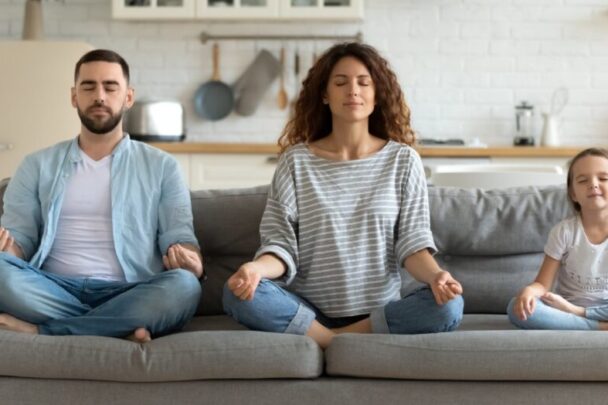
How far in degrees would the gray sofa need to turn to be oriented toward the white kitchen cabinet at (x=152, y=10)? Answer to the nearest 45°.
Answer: approximately 180°

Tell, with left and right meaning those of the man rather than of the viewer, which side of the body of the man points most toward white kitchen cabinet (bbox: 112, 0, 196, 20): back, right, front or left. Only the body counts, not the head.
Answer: back

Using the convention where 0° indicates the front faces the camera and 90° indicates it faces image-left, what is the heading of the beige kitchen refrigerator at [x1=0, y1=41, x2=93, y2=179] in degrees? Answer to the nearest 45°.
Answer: approximately 0°

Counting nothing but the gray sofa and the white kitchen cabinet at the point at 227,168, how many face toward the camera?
2

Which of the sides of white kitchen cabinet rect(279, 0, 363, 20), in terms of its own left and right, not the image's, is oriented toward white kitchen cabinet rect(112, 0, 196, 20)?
right

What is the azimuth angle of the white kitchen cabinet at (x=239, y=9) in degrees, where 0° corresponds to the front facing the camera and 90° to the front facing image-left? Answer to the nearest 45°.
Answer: approximately 0°

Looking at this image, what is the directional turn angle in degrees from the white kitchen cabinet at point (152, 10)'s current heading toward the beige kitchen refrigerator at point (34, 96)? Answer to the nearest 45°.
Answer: approximately 45° to its right

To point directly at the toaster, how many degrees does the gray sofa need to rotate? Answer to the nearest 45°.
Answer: approximately 180°
